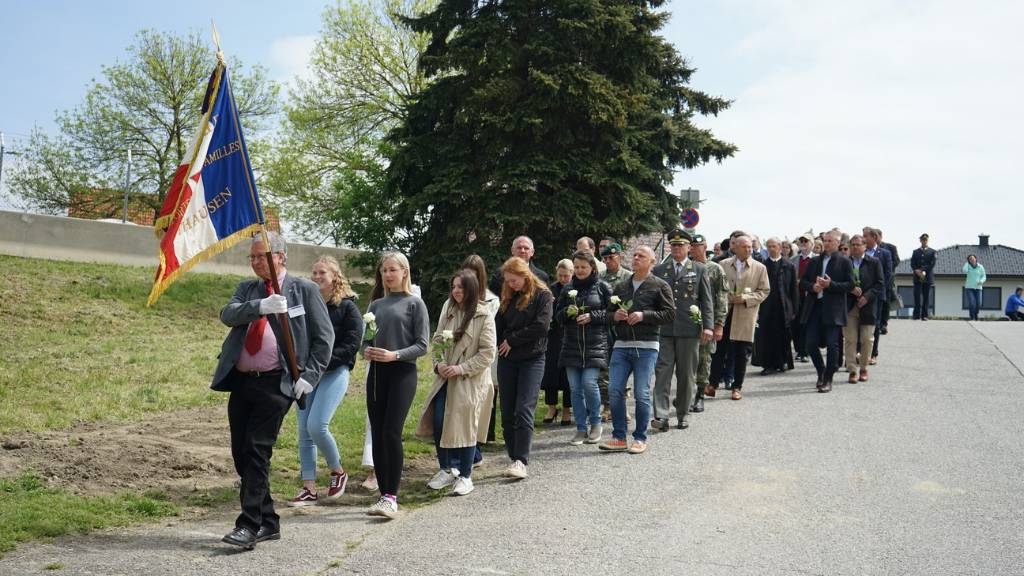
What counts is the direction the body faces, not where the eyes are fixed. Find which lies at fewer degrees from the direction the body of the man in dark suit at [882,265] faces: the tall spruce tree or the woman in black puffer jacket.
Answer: the woman in black puffer jacket

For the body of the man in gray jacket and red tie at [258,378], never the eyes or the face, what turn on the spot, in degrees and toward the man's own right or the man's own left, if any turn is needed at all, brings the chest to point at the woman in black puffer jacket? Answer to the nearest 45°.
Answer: approximately 180°

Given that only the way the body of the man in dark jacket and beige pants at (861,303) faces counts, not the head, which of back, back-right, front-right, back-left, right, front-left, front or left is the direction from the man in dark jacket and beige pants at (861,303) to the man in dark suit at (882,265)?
back-right

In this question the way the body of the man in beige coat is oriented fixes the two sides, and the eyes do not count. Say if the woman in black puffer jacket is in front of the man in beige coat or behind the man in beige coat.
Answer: in front

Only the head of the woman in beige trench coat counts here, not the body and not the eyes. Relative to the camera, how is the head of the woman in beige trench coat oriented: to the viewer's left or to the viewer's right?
to the viewer's left

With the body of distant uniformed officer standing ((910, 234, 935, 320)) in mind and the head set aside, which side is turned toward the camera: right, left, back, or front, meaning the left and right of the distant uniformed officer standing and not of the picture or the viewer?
front

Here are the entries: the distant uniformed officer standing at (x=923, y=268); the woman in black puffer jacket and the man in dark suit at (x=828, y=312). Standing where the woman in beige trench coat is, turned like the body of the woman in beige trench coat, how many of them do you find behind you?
3

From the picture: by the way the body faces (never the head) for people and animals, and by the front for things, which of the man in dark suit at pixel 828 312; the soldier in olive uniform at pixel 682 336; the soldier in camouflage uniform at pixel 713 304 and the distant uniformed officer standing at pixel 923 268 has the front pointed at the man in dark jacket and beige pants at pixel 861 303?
the distant uniformed officer standing

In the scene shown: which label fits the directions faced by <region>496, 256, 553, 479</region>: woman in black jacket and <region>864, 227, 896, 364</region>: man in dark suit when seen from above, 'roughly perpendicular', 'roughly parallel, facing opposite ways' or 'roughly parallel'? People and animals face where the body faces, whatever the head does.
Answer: roughly parallel

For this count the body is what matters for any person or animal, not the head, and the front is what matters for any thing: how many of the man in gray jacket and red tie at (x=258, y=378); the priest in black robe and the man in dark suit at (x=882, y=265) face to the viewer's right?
0

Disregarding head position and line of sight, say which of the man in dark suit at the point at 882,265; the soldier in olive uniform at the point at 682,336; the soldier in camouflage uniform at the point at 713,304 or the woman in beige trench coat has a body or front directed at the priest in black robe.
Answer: the man in dark suit

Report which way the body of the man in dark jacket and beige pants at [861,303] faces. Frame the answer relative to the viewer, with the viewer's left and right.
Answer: facing the viewer and to the left of the viewer

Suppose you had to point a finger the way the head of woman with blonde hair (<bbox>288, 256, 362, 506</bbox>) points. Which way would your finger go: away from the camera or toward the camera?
toward the camera

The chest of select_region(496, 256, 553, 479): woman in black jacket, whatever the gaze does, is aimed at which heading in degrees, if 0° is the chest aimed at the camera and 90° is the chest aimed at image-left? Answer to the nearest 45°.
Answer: approximately 45°

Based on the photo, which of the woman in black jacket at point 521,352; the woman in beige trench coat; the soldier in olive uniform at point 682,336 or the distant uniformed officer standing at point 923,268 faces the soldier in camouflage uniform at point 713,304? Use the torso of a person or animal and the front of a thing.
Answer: the distant uniformed officer standing

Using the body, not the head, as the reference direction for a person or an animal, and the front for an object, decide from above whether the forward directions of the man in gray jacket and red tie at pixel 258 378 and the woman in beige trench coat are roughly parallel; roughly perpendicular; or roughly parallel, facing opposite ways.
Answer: roughly parallel

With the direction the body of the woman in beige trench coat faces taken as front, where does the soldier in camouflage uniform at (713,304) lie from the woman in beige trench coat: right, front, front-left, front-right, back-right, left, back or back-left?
back

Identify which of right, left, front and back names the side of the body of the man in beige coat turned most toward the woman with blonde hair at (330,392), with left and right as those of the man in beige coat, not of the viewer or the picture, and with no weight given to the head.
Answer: front
